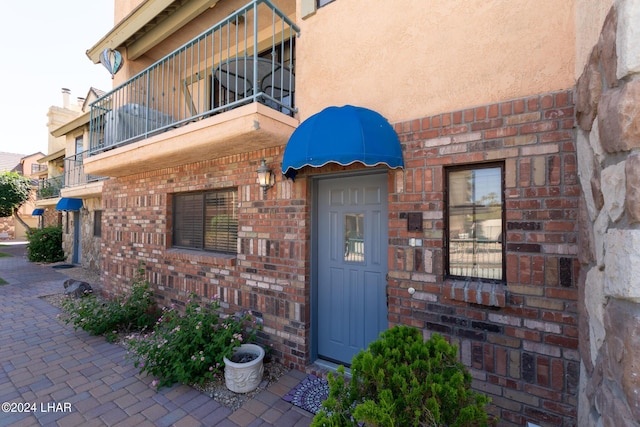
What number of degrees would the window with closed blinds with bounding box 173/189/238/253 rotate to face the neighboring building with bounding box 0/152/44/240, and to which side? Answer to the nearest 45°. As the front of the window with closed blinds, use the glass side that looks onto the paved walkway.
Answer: approximately 90° to its right

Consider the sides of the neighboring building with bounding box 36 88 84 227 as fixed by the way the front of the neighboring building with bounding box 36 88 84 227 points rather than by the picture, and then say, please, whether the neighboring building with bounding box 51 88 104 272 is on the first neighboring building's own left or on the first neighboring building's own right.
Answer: on the first neighboring building's own left

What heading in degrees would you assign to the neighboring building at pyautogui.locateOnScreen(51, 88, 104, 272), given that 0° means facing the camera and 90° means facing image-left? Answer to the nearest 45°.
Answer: approximately 45°

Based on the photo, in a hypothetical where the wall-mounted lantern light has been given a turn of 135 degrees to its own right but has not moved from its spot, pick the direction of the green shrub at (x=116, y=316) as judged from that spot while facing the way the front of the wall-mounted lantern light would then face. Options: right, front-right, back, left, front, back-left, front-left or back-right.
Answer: front-left

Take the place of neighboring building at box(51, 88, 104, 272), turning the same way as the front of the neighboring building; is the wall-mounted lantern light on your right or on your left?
on your left

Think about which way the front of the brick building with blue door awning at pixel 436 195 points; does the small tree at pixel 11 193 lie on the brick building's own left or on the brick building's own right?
on the brick building's own right

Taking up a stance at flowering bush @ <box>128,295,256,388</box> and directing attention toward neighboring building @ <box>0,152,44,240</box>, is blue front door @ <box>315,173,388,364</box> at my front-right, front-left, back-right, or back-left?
back-right

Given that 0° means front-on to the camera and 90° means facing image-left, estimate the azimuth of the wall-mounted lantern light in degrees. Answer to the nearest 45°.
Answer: approximately 45°
